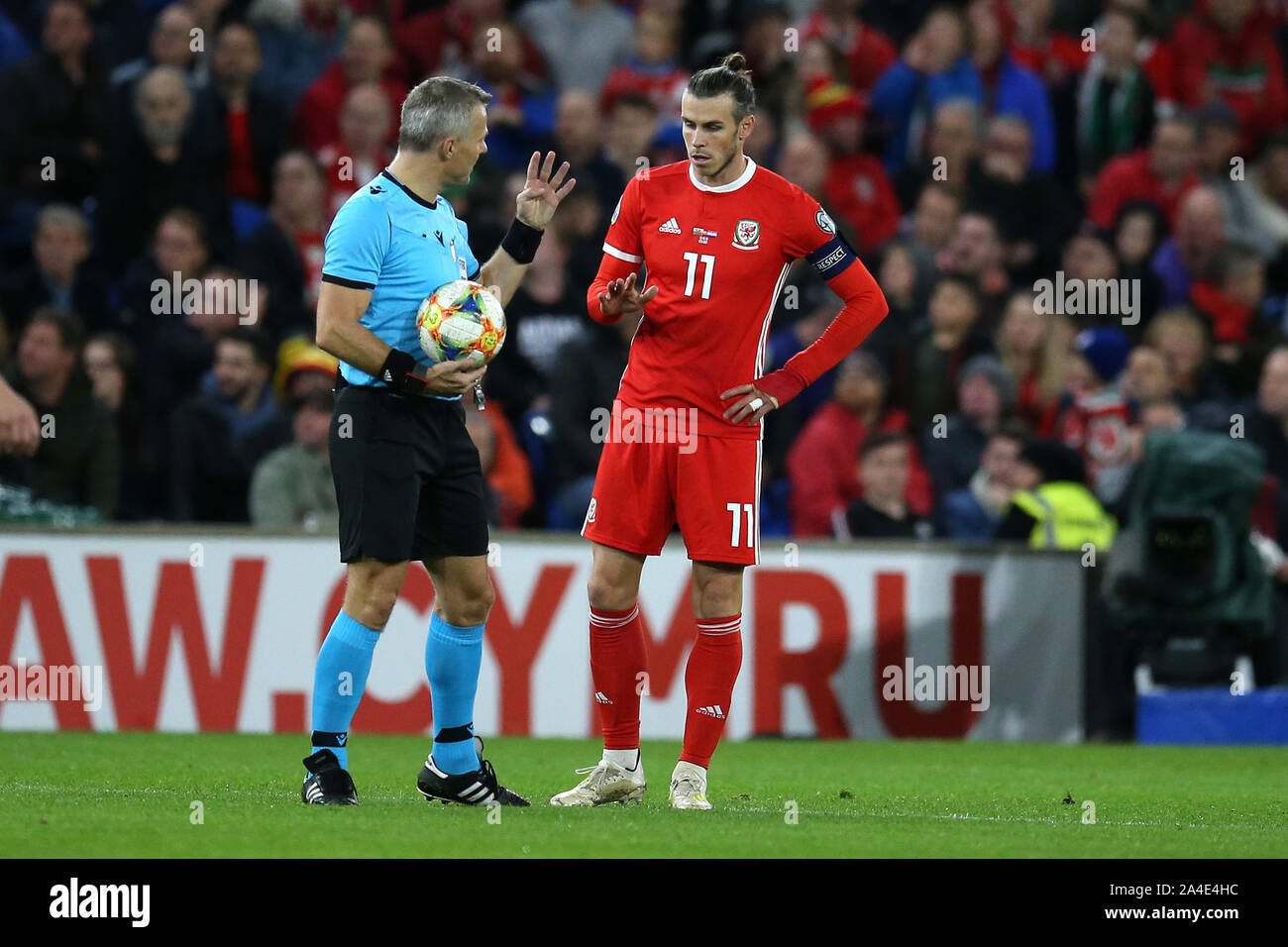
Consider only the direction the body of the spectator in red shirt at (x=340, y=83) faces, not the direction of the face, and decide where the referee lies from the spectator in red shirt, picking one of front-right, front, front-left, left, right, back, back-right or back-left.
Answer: front

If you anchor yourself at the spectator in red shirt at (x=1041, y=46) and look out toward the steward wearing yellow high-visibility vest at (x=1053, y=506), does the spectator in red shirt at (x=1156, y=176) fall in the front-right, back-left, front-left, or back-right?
front-left

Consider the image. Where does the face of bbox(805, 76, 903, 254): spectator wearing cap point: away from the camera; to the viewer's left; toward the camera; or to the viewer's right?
toward the camera

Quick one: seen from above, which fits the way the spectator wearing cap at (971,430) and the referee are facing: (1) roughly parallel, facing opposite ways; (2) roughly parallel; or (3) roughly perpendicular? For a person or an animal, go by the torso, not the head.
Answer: roughly perpendicular

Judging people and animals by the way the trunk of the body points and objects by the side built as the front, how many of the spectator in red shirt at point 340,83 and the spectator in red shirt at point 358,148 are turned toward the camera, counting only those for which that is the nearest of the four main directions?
2

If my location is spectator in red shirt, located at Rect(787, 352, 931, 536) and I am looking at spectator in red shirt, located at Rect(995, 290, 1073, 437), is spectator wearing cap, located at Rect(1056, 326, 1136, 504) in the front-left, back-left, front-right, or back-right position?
front-right

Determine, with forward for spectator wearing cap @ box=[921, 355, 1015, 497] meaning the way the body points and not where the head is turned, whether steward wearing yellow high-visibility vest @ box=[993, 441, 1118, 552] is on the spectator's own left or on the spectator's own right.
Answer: on the spectator's own left

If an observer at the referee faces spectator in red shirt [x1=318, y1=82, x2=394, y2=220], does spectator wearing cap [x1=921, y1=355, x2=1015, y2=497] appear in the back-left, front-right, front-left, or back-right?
front-right

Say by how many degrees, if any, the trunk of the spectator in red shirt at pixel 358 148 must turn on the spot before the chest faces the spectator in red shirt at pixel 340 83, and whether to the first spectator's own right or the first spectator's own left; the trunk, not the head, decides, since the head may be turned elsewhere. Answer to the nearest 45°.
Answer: approximately 180°

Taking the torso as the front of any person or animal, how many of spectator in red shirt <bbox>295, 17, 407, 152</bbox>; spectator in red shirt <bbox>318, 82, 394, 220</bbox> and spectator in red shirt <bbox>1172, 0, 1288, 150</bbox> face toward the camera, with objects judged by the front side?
3

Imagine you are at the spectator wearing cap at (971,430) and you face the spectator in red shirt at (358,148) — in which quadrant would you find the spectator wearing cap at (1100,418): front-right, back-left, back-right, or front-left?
back-right

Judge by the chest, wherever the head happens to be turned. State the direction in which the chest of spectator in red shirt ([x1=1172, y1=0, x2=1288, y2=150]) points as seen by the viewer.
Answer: toward the camera

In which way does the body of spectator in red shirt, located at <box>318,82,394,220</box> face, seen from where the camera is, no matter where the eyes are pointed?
toward the camera

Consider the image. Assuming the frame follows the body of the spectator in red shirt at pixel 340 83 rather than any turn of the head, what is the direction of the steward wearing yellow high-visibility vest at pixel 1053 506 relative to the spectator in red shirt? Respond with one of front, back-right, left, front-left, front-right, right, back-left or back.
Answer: front-left

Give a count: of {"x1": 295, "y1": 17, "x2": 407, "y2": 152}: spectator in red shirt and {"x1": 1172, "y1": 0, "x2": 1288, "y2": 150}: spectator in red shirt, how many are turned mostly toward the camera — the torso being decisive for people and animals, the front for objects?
2

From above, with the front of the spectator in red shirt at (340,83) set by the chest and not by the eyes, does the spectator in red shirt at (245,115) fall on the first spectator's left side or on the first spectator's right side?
on the first spectator's right side
